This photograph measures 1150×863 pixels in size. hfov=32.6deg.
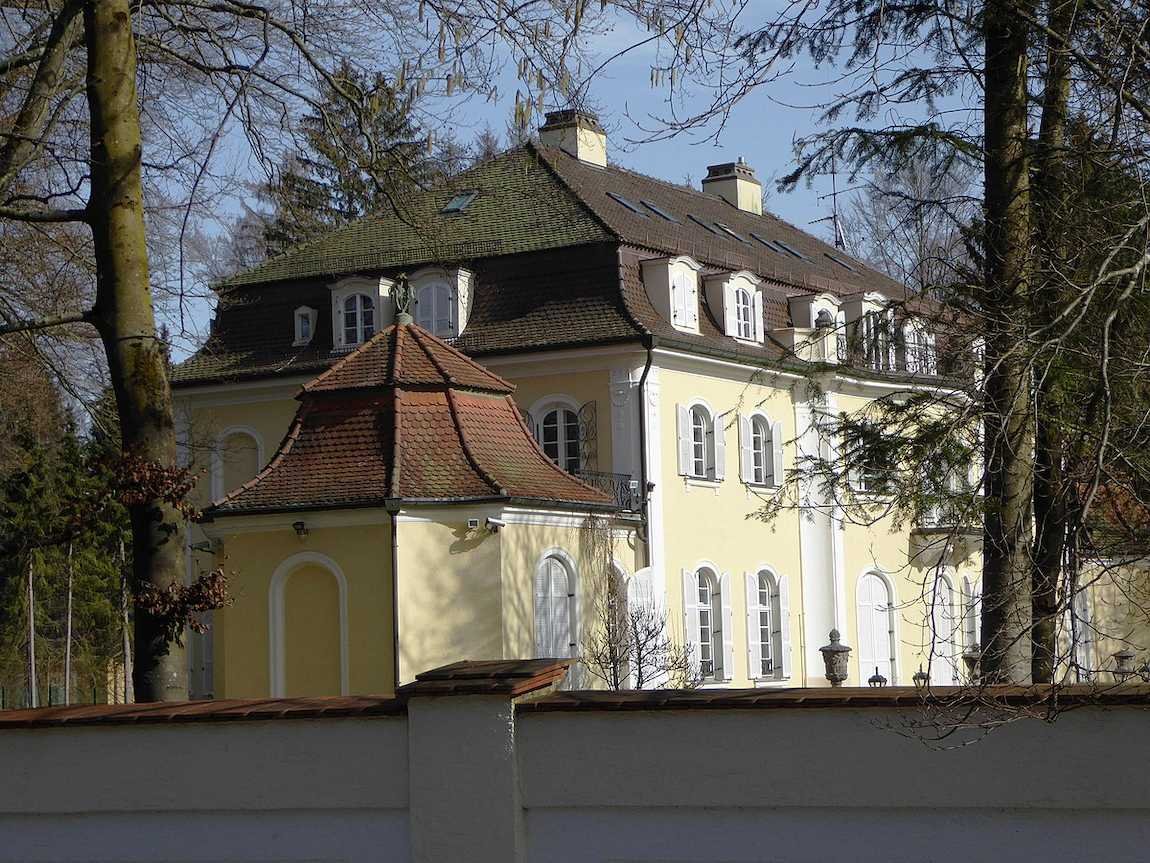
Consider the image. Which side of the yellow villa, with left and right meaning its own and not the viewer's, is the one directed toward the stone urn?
front

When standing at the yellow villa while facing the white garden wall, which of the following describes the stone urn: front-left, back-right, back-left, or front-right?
front-left

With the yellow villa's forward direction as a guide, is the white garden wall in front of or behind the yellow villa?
in front
